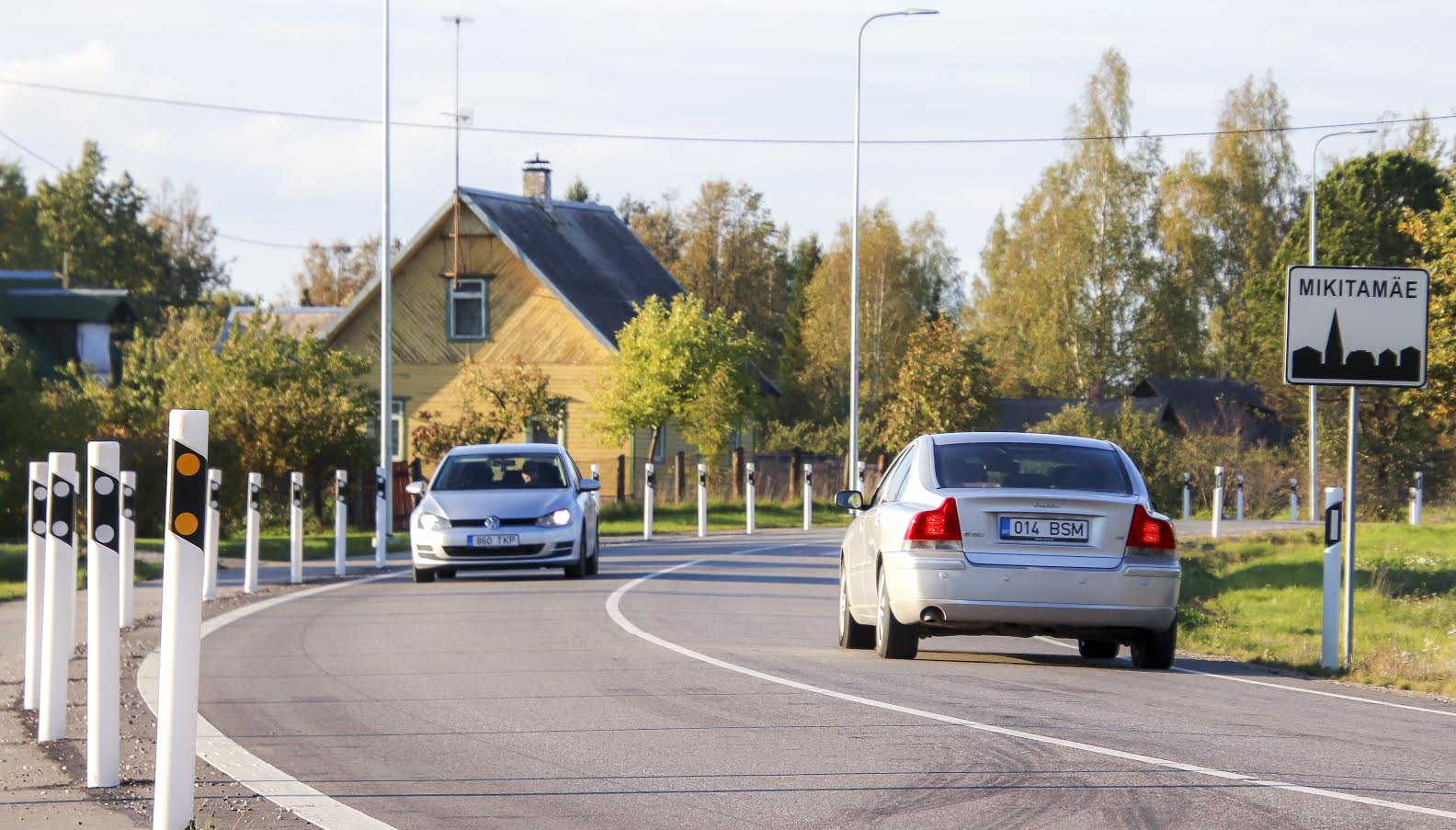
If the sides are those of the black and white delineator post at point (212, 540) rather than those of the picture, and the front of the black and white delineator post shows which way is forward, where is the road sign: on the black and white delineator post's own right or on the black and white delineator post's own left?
on the black and white delineator post's own left

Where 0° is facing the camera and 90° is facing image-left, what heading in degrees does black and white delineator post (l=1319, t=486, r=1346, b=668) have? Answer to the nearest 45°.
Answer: approximately 0°

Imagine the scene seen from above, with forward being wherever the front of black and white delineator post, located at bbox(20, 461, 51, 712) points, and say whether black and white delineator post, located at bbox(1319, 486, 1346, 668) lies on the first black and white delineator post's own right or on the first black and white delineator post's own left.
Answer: on the first black and white delineator post's own left

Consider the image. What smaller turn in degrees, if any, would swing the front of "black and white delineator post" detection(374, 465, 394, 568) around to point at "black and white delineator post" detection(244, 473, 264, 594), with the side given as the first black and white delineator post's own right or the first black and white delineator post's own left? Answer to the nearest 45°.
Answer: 0° — it already faces it

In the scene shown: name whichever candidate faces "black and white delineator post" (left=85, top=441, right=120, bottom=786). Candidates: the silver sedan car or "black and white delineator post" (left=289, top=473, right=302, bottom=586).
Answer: "black and white delineator post" (left=289, top=473, right=302, bottom=586)

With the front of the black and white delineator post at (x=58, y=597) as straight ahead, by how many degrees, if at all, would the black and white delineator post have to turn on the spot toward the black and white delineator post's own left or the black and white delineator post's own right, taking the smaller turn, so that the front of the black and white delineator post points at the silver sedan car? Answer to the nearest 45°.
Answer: approximately 90° to the black and white delineator post's own left

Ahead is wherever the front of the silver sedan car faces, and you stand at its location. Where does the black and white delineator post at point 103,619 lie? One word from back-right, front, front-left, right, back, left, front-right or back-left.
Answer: back-left

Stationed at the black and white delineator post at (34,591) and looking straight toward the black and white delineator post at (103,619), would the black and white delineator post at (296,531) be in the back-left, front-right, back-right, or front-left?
back-left

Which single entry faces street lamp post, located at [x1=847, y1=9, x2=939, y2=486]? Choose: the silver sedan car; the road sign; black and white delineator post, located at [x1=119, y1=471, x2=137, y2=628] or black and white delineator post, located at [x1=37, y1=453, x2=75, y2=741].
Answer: the silver sedan car

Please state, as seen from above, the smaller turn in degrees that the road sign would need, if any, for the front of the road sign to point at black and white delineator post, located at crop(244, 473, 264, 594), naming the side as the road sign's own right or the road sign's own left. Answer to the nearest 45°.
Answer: approximately 90° to the road sign's own right

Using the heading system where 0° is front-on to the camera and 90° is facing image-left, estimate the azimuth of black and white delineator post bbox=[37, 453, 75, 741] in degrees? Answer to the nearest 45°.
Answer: approximately 0°

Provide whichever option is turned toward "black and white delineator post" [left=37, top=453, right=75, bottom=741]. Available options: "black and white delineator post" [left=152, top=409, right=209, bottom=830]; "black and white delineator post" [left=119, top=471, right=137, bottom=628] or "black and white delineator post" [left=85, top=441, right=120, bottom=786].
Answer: "black and white delineator post" [left=119, top=471, right=137, bottom=628]
